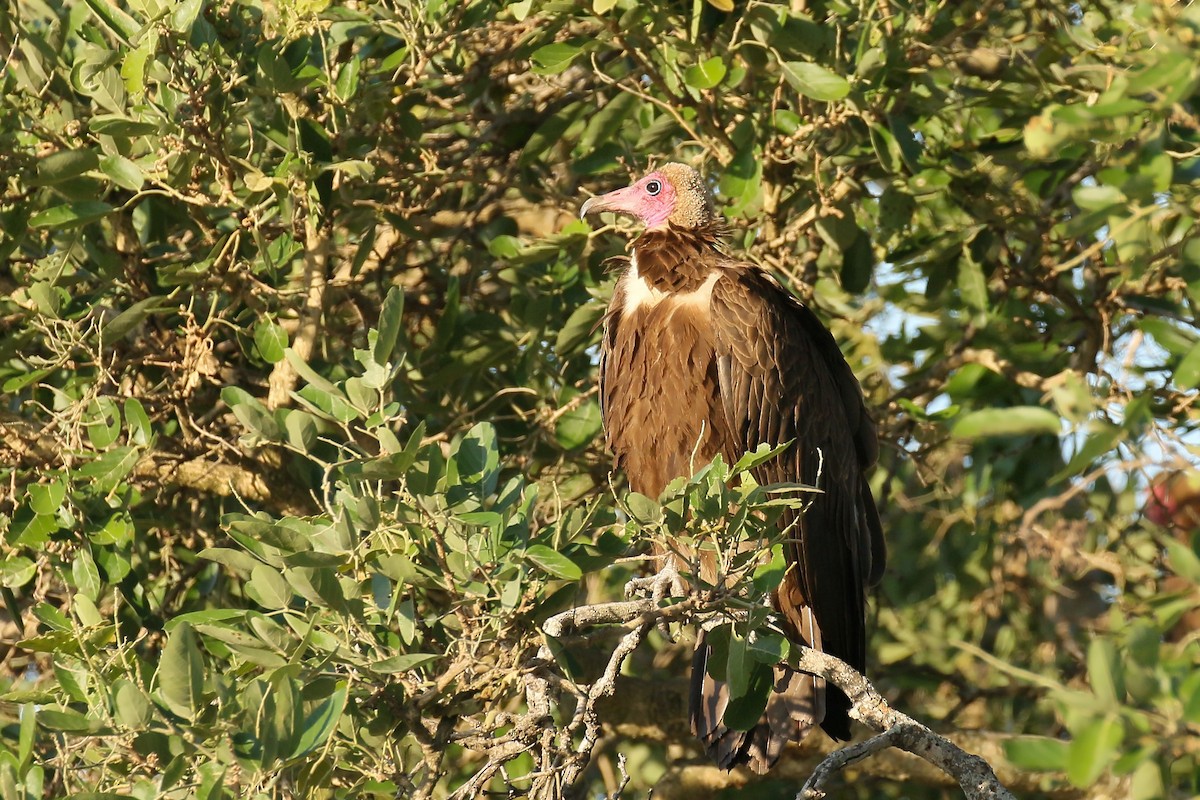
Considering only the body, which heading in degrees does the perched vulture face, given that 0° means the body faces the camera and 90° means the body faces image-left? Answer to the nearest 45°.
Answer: approximately 45°
